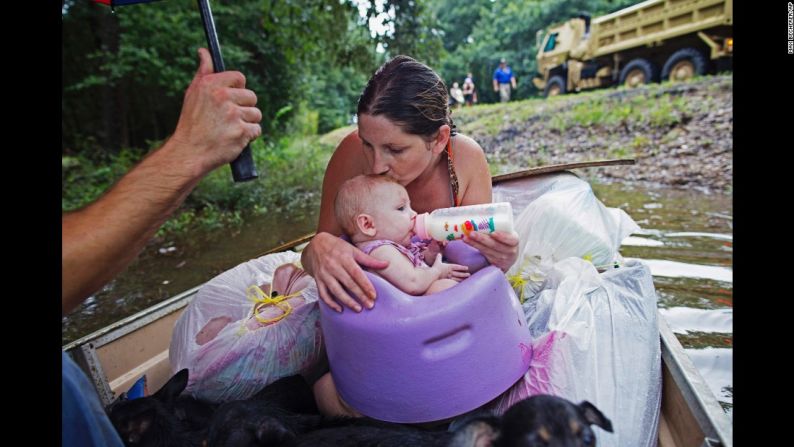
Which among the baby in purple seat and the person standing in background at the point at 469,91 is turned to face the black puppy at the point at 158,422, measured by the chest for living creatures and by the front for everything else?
the person standing in background

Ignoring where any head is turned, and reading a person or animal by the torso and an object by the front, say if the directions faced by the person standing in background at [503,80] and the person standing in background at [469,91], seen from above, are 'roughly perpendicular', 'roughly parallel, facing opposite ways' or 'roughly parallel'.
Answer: roughly parallel

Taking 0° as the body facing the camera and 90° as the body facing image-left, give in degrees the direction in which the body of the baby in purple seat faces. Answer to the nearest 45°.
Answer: approximately 270°

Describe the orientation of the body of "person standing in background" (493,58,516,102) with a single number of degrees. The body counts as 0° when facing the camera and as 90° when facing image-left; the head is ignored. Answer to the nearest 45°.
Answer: approximately 0°

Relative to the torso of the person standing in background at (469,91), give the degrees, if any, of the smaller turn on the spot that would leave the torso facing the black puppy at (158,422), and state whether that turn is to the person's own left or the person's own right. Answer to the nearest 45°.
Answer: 0° — they already face it

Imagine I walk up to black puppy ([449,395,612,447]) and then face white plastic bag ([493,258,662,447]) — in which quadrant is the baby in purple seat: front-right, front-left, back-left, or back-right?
front-left

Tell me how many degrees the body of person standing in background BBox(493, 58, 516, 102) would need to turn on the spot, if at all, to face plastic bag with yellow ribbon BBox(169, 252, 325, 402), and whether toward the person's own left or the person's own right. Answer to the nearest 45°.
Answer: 0° — they already face it

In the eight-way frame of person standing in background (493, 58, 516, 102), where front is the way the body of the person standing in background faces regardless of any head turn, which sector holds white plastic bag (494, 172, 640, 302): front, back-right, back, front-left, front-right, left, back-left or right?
front

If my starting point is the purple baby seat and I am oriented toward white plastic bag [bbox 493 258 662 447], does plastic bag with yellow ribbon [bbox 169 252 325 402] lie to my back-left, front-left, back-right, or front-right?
back-left

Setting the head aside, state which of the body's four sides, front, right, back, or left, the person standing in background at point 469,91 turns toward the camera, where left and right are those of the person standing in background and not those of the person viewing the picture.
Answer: front

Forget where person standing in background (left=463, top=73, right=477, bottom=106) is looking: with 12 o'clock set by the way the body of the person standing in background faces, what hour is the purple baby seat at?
The purple baby seat is roughly at 12 o'clock from the person standing in background.

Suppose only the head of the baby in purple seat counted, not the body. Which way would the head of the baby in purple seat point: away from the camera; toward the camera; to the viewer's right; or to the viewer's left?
to the viewer's right

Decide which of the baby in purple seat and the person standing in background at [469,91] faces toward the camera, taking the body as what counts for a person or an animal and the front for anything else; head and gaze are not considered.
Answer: the person standing in background

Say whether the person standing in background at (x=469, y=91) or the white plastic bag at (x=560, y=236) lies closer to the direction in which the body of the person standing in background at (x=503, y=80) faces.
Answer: the white plastic bag

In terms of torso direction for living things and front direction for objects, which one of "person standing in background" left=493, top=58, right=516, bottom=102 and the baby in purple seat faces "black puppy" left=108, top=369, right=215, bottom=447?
the person standing in background
